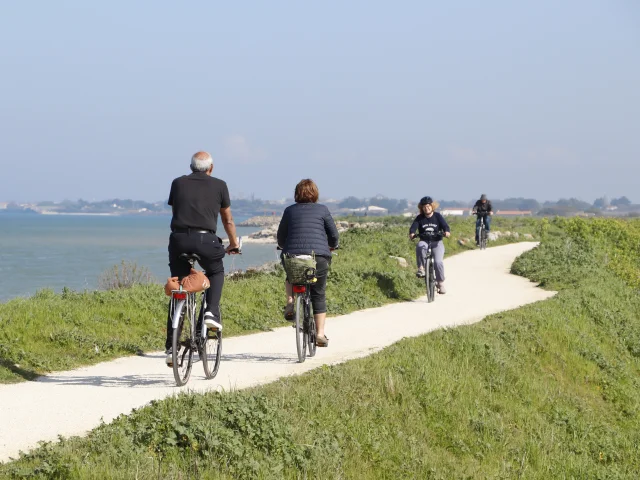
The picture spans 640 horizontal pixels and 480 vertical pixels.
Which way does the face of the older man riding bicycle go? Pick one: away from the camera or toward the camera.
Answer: away from the camera

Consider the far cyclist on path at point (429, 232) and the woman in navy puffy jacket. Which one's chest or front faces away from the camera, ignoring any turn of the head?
the woman in navy puffy jacket

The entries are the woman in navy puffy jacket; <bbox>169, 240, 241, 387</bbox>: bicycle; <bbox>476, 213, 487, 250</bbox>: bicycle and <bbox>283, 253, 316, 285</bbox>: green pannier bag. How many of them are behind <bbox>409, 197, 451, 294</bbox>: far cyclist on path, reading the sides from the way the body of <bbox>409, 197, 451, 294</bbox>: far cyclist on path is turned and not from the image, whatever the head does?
1

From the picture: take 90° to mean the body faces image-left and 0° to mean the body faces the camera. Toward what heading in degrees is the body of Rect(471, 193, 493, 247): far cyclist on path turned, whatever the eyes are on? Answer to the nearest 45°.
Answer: approximately 0°

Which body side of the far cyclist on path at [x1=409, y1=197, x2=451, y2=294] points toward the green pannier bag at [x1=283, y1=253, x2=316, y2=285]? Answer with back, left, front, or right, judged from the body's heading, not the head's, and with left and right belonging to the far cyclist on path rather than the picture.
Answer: front

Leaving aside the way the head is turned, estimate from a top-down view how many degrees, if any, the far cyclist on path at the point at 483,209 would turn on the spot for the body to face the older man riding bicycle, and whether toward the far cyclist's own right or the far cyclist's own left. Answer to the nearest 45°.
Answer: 0° — they already face them

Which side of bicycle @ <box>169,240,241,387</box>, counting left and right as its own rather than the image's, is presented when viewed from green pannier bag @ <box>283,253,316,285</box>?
front

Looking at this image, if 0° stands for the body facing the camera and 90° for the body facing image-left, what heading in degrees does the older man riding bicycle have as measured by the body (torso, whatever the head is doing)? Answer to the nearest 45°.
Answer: approximately 225°

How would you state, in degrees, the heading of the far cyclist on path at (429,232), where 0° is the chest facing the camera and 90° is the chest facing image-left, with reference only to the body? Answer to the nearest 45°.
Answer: approximately 0°

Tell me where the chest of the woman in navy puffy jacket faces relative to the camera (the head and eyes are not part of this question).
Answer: away from the camera

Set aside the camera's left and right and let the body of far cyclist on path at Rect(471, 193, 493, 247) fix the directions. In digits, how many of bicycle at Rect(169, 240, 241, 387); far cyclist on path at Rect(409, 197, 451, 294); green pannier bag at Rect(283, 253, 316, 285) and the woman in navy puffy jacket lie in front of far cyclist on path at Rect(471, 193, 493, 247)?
4

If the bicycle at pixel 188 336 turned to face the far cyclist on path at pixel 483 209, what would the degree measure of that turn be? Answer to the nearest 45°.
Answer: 0° — it already faces them

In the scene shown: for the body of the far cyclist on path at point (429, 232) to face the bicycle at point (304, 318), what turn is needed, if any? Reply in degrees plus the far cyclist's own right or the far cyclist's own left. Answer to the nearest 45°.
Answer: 0° — they already face it
